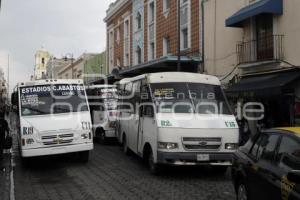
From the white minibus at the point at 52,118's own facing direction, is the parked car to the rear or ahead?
ahead

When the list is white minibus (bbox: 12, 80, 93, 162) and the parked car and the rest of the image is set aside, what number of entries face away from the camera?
0

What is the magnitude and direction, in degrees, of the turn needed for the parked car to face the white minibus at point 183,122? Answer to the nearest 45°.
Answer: approximately 180°

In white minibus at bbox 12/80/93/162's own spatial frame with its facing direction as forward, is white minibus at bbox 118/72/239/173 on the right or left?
on its left

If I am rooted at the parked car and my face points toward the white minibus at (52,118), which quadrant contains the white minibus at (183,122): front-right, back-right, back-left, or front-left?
front-right

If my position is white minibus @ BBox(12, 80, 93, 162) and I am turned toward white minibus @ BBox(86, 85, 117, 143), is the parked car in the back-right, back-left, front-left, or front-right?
back-right

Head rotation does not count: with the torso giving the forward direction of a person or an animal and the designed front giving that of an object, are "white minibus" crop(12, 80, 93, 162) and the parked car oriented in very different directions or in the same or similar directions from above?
same or similar directions

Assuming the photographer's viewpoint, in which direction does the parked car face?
facing the viewer and to the right of the viewer

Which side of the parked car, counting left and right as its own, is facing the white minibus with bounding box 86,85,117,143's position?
back

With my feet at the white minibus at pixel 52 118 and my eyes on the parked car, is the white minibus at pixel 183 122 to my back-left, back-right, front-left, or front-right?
front-left

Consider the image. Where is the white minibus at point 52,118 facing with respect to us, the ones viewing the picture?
facing the viewer
